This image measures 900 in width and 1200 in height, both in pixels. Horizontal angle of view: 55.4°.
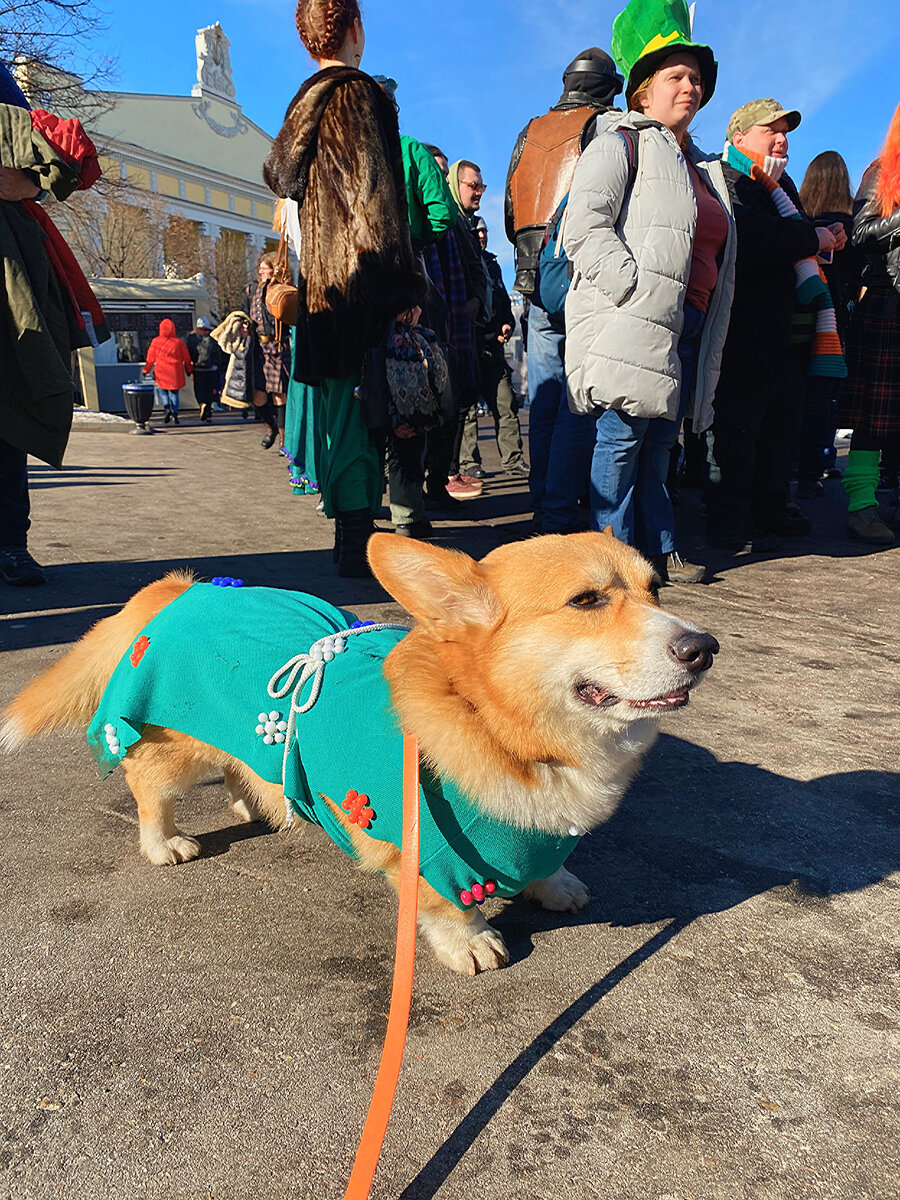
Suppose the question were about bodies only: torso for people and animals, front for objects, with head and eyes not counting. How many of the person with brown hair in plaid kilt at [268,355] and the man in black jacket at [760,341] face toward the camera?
1

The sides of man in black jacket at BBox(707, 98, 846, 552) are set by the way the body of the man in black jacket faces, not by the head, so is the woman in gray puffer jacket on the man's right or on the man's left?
on the man's right

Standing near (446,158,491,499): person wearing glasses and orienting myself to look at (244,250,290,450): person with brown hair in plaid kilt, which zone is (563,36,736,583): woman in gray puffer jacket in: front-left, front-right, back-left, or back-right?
back-left

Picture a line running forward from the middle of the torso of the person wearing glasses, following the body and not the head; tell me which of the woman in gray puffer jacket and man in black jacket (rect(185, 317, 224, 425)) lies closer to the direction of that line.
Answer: the woman in gray puffer jacket

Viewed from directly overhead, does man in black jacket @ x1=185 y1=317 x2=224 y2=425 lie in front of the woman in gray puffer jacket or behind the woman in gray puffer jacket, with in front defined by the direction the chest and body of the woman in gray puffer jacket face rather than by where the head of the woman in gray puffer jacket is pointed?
behind

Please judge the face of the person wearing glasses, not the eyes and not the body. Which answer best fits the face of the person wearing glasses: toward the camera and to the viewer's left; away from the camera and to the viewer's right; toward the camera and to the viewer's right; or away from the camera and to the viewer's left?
toward the camera and to the viewer's right

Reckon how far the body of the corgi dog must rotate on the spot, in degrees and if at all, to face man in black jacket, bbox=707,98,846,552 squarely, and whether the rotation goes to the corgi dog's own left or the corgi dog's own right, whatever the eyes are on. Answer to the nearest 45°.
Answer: approximately 90° to the corgi dog's own left
